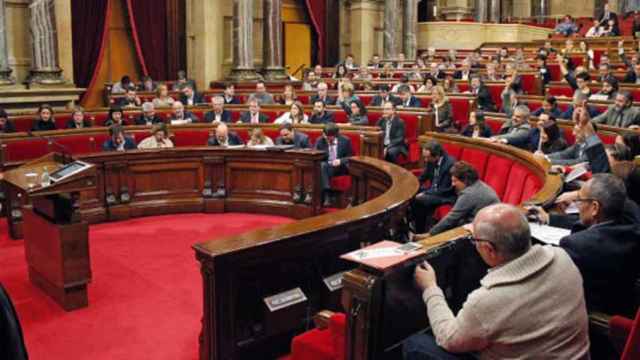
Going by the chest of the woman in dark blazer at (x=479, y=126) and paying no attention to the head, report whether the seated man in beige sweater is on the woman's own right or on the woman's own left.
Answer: on the woman's own left

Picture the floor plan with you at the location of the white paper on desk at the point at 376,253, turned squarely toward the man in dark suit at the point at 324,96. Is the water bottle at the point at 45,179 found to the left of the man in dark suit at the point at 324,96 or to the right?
left

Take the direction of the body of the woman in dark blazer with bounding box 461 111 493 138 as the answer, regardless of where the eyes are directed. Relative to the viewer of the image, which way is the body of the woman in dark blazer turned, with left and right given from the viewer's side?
facing the viewer and to the left of the viewer

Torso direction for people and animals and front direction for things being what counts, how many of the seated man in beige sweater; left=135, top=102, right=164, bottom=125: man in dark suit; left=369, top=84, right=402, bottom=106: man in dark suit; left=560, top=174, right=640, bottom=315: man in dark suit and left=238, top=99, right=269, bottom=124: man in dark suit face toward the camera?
3

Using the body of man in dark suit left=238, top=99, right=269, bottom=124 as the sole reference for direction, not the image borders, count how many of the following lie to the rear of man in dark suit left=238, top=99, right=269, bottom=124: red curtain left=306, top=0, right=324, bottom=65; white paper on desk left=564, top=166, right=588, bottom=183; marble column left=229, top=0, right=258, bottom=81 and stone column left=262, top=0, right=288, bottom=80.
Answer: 3

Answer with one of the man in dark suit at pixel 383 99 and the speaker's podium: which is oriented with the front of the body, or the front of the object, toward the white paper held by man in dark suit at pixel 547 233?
the man in dark suit

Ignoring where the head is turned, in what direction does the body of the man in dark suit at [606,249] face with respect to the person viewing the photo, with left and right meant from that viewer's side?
facing away from the viewer and to the left of the viewer

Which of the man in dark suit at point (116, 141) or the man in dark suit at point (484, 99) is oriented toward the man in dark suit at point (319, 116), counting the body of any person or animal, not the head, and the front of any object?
the man in dark suit at point (484, 99)

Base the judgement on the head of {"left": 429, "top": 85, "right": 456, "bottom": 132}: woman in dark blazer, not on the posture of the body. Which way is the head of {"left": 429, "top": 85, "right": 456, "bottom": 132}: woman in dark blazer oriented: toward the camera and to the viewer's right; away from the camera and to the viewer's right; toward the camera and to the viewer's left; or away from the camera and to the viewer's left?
toward the camera and to the viewer's left

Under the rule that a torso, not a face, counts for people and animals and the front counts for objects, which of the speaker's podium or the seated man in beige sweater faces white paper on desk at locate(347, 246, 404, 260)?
the seated man in beige sweater

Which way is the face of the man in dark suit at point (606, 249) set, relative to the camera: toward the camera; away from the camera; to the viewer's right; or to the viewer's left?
to the viewer's left

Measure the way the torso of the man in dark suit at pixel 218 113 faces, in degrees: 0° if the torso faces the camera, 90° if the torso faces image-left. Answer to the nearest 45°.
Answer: approximately 0°
